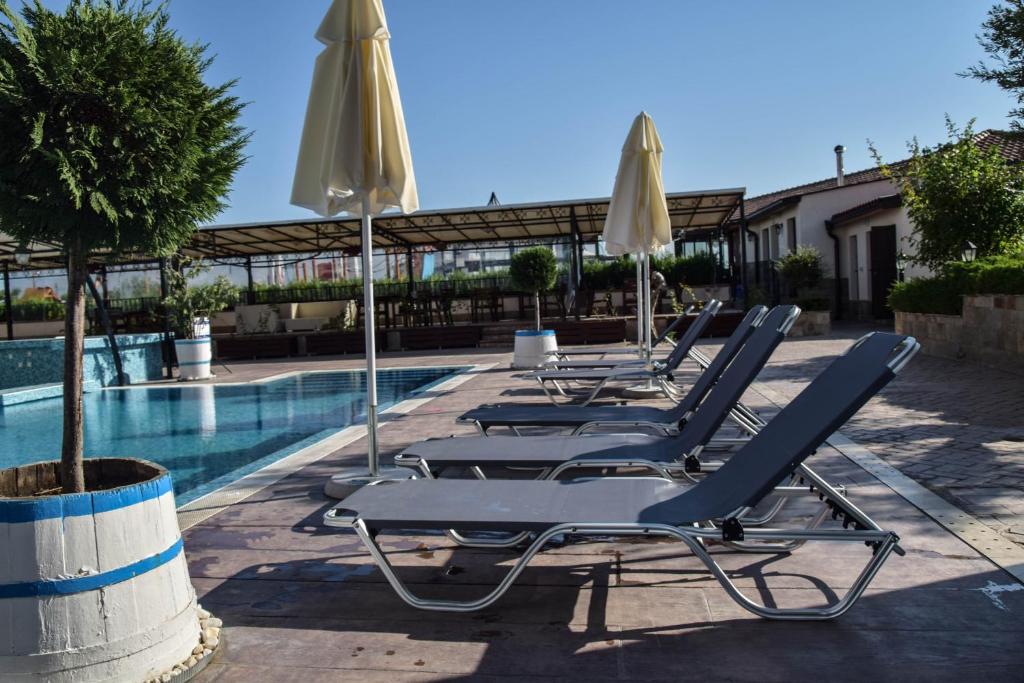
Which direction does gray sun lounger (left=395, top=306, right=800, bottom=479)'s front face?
to the viewer's left

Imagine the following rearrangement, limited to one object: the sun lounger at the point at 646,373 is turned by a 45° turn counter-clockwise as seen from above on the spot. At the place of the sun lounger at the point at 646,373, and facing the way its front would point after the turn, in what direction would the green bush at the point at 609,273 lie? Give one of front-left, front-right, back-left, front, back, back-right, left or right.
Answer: back-right

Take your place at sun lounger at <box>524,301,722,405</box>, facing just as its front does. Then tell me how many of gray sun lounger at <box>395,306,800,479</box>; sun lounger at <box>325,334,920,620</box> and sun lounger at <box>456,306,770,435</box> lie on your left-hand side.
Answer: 3

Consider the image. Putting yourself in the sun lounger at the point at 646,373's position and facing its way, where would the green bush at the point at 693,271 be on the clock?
The green bush is roughly at 3 o'clock from the sun lounger.

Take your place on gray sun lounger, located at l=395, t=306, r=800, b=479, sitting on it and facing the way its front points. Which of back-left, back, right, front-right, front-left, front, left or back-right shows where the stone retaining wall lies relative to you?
back-right

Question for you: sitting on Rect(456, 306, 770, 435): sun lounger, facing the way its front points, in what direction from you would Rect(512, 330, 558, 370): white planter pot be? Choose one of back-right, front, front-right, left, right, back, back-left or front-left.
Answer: right

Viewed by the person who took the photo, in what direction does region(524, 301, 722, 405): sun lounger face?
facing to the left of the viewer

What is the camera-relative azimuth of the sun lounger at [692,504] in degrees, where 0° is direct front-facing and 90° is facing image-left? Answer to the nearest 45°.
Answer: approximately 90°

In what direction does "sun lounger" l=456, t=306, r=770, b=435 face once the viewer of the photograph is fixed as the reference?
facing to the left of the viewer

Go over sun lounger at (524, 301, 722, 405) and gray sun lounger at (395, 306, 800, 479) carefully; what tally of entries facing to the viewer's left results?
2
